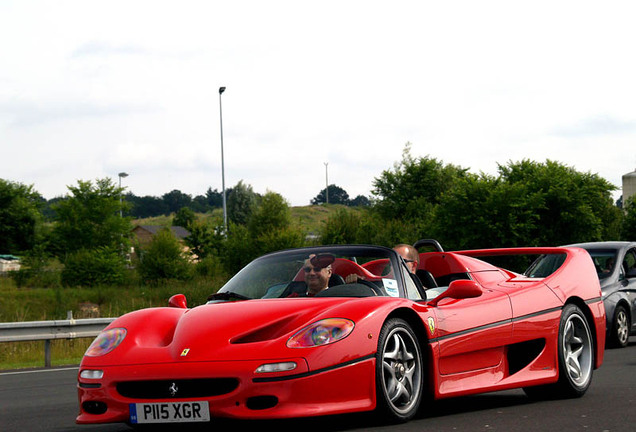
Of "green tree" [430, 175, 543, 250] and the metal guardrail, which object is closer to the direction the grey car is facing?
the metal guardrail

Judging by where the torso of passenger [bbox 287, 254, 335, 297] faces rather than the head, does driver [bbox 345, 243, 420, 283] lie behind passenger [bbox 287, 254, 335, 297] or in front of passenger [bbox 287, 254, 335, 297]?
behind

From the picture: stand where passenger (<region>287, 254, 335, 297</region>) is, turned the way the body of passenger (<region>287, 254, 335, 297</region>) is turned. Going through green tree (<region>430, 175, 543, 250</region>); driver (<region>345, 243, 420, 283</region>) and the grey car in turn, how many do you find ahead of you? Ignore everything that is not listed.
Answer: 0

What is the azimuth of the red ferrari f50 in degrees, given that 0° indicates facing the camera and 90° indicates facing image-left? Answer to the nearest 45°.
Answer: approximately 45°

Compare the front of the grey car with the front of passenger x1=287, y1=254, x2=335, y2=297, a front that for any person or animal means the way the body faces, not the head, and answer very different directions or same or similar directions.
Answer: same or similar directions

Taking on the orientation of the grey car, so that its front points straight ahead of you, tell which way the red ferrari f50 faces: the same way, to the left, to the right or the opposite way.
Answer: the same way

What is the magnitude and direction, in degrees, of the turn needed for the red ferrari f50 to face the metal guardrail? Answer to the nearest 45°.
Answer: approximately 90° to its right

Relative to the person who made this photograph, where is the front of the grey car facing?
facing the viewer and to the left of the viewer

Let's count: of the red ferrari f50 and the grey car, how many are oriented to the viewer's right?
0

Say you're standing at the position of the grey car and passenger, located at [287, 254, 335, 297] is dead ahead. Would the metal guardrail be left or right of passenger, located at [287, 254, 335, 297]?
right

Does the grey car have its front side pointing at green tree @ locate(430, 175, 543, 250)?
no

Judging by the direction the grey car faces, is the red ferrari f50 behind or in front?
in front

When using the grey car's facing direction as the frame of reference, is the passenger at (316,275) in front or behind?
in front

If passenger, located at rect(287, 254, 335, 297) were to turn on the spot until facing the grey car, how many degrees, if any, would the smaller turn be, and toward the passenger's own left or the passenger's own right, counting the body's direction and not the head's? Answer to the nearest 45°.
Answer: approximately 180°

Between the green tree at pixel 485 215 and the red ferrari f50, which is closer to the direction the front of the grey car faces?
the red ferrari f50

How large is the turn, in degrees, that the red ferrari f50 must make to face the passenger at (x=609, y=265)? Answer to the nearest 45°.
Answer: approximately 180°

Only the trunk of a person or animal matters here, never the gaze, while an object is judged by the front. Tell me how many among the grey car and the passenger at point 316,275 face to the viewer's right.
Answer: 0

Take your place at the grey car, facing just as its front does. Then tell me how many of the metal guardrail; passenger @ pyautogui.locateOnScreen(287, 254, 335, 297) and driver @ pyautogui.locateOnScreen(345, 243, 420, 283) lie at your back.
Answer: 0
